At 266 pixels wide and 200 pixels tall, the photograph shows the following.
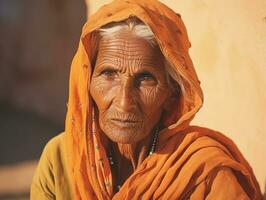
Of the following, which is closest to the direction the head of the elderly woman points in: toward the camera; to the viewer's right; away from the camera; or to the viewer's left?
toward the camera

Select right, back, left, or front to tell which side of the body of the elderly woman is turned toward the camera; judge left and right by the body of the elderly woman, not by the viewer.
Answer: front
